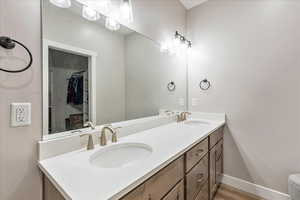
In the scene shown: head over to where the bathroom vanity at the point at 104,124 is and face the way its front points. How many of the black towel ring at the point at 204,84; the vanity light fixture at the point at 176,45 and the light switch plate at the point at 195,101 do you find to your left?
3

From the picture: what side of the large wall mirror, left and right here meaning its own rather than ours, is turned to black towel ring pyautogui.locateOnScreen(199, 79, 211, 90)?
left

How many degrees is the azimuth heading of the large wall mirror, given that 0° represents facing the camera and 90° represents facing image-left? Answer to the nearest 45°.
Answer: approximately 315°

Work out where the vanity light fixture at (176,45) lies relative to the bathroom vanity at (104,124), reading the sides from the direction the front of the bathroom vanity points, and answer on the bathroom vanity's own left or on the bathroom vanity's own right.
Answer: on the bathroom vanity's own left

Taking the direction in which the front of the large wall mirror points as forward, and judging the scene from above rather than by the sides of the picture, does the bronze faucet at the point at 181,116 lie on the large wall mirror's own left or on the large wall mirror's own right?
on the large wall mirror's own left

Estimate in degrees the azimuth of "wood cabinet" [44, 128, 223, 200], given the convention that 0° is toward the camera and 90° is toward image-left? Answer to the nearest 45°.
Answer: approximately 315°

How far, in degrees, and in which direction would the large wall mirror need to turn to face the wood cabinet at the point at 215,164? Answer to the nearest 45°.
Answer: approximately 45° to its left
